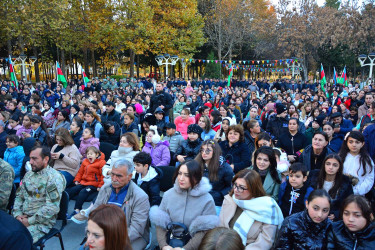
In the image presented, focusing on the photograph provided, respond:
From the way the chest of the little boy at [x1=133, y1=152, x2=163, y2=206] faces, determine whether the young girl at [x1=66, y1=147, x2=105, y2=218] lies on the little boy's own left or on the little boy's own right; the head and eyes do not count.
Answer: on the little boy's own right

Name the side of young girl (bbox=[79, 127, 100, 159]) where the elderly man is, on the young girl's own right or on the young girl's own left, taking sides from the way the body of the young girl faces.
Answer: on the young girl's own left

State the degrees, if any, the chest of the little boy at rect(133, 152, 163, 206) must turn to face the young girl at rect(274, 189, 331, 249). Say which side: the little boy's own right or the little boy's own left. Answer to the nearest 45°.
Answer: approximately 90° to the little boy's own left

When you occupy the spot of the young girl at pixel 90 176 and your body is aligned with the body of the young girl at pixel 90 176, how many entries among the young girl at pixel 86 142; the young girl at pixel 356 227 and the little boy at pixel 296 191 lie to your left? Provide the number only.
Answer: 2

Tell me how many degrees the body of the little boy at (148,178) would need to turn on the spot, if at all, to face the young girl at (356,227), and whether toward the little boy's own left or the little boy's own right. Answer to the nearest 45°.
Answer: approximately 90° to the little boy's own left

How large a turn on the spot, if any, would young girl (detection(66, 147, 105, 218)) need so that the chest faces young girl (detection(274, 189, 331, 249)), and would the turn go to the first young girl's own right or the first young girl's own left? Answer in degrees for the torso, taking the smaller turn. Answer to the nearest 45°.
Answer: approximately 90° to the first young girl's own left

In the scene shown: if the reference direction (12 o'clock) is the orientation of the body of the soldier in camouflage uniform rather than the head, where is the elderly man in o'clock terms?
The elderly man is roughly at 9 o'clock from the soldier in camouflage uniform.

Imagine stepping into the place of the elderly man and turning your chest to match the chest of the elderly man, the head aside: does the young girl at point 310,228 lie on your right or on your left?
on your left
